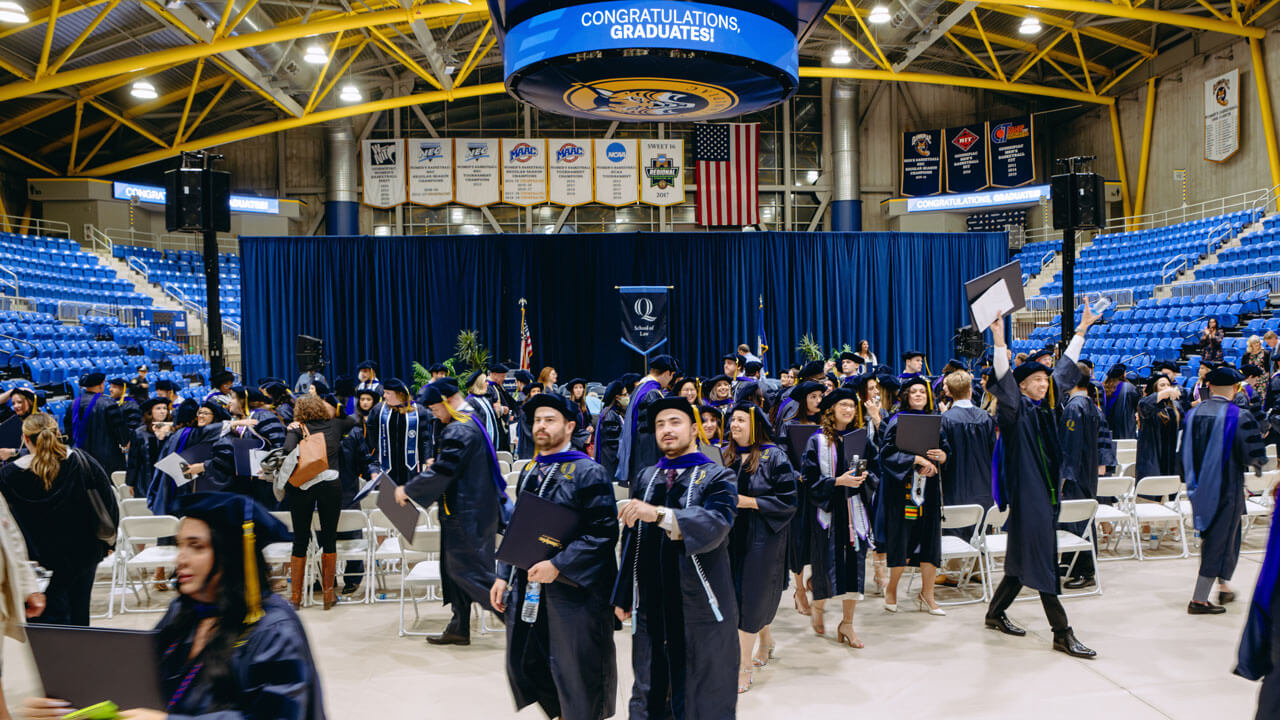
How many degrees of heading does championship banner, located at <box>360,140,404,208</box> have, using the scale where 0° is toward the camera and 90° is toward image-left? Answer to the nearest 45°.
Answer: approximately 0°

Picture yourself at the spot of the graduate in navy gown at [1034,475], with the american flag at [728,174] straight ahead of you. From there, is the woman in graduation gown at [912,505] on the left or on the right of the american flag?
left

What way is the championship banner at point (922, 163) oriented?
toward the camera

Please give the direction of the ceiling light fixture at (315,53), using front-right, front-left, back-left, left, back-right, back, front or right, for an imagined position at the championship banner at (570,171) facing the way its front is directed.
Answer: front-right

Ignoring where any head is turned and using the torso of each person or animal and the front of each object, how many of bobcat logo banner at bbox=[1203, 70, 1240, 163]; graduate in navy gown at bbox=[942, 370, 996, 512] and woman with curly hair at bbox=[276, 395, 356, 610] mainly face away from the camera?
2

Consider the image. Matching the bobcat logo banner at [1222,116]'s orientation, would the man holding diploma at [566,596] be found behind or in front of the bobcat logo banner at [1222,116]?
in front

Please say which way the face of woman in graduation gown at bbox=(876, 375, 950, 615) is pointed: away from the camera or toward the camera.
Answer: toward the camera

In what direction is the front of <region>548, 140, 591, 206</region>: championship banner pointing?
toward the camera

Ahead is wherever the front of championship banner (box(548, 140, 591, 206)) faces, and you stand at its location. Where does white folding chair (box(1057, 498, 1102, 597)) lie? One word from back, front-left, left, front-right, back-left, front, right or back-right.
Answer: front

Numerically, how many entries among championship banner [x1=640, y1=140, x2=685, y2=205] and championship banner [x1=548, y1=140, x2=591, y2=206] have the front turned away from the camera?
0

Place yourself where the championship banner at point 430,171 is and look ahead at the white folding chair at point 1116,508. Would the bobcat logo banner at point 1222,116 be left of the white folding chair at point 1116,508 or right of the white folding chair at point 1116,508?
left

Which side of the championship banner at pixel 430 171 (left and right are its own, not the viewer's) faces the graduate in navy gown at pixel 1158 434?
front

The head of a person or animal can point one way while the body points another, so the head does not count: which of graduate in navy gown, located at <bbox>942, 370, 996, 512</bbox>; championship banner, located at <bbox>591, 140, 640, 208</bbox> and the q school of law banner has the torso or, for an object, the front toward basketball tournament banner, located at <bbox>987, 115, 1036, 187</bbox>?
the graduate in navy gown

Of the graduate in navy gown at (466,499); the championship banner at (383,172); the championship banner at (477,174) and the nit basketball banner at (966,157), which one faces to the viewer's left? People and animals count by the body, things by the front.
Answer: the graduate in navy gown

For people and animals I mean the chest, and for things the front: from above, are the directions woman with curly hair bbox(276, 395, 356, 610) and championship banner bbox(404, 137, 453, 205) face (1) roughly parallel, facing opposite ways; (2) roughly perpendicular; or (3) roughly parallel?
roughly parallel, facing opposite ways

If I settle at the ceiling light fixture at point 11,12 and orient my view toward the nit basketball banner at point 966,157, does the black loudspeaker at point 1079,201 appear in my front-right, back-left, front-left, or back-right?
front-right

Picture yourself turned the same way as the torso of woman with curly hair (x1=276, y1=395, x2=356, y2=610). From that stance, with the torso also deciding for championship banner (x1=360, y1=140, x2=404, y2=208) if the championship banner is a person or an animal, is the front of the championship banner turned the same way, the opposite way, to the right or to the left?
the opposite way

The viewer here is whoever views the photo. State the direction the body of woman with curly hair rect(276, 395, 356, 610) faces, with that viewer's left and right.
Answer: facing away from the viewer

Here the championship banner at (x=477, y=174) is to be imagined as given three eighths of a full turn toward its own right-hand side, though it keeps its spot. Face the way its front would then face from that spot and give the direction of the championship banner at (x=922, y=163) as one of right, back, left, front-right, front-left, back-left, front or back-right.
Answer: back-right

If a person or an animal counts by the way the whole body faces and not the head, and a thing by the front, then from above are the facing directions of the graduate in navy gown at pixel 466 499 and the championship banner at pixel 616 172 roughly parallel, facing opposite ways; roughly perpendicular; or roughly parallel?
roughly perpendicular

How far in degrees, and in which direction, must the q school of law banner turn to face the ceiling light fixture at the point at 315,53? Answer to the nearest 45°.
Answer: approximately 90° to its right
